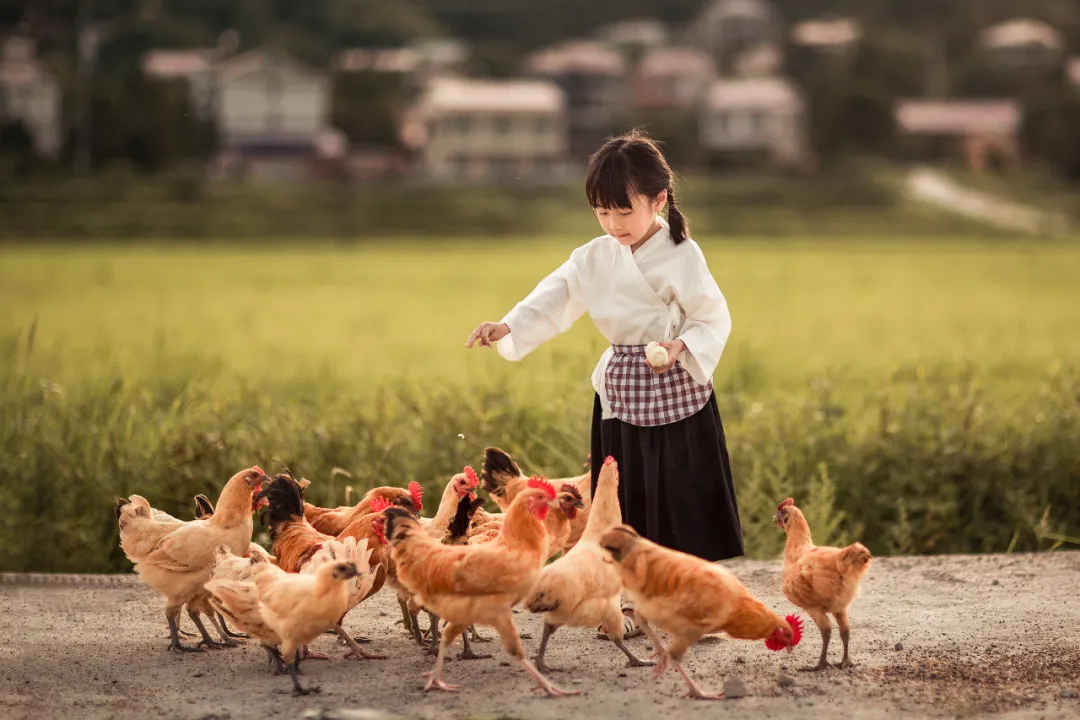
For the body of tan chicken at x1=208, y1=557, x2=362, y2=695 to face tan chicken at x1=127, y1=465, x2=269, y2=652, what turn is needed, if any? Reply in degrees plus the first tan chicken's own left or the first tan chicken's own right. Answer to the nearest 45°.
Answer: approximately 135° to the first tan chicken's own left

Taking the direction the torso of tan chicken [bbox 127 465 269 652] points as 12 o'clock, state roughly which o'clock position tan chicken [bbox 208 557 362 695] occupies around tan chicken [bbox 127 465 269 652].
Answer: tan chicken [bbox 208 557 362 695] is roughly at 2 o'clock from tan chicken [bbox 127 465 269 652].

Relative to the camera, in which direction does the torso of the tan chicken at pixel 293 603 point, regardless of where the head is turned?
to the viewer's right

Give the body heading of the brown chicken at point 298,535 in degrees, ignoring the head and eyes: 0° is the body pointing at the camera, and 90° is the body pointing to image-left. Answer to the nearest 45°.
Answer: approximately 270°

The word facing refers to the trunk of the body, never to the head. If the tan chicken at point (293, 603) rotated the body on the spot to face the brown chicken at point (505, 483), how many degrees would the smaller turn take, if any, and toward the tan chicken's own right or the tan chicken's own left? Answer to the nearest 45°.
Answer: approximately 45° to the tan chicken's own left

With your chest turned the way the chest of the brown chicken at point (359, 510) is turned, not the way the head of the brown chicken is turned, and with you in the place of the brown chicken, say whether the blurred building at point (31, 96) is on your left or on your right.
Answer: on your left

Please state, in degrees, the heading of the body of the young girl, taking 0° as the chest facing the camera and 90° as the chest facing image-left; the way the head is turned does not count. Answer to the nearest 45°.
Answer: approximately 45°

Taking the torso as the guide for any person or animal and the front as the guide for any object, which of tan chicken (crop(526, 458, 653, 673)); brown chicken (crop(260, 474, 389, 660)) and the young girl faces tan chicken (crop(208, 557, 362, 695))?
the young girl

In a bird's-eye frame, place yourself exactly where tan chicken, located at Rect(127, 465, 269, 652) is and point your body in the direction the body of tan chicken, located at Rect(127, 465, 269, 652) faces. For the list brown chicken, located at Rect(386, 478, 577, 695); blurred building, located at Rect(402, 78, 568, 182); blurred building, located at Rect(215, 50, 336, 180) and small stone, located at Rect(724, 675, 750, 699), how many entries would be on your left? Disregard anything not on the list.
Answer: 2

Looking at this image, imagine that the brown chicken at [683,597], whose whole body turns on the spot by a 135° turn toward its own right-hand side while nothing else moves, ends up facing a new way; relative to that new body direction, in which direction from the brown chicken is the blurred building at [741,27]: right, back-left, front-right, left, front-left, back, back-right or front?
back-right

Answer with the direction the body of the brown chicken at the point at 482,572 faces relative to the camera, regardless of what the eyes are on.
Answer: to the viewer's right

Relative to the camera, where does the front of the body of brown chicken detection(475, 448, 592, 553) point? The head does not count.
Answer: to the viewer's right

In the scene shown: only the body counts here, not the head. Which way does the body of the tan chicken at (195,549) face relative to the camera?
to the viewer's right

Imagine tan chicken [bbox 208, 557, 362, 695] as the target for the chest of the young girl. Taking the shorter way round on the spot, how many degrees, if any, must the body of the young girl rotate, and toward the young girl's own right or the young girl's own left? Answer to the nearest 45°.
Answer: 0° — they already face it

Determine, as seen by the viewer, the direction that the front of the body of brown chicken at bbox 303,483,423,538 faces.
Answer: to the viewer's right
